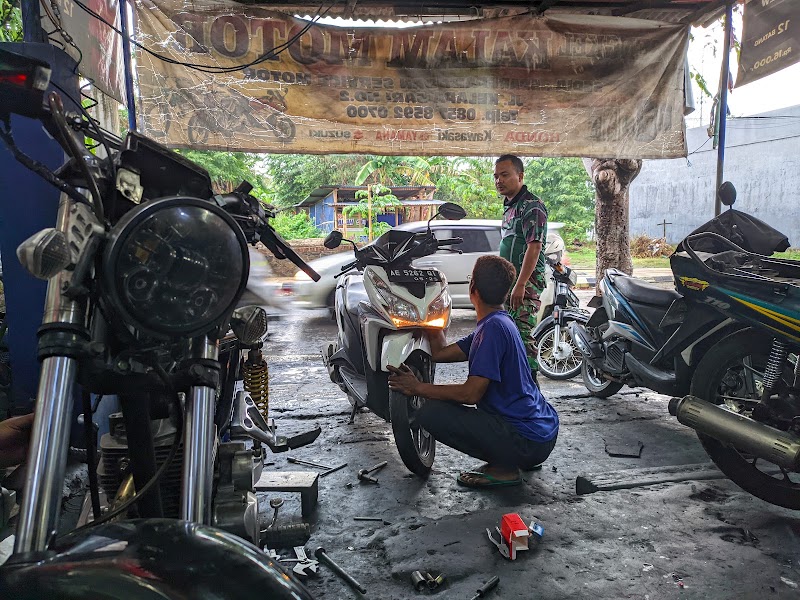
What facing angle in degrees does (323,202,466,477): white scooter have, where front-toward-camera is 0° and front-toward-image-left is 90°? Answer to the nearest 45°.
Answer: approximately 315°

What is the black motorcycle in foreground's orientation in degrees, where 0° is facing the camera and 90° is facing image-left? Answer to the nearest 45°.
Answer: approximately 0°

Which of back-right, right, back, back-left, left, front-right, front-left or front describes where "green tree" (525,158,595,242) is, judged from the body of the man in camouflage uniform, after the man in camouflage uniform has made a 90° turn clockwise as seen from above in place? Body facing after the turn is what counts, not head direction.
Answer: front-right

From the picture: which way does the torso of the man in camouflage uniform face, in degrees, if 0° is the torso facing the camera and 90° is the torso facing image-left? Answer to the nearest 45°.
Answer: approximately 45°
